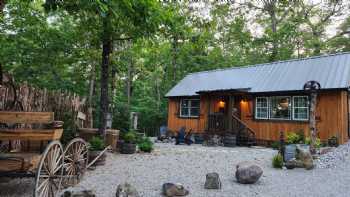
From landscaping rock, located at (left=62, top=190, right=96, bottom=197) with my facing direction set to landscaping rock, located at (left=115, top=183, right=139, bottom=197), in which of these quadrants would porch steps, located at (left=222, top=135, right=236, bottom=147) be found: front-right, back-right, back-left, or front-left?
front-left

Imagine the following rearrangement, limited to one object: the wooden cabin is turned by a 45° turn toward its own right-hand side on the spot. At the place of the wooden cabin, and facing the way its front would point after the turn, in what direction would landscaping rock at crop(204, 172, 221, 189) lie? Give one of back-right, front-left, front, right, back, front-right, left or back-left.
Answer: left

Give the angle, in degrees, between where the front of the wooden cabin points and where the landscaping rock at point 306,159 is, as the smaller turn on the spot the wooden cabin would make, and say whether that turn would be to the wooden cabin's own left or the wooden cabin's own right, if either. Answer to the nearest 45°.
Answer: approximately 45° to the wooden cabin's own left

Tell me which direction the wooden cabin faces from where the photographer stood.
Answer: facing the viewer and to the left of the viewer

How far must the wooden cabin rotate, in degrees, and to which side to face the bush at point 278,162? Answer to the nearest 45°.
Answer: approximately 45° to its left

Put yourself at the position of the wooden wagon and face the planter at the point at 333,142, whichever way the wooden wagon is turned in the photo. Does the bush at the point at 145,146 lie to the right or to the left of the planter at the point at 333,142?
left

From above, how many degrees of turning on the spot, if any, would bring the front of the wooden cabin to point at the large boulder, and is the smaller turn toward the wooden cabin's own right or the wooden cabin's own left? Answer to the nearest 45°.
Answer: approximately 45° to the wooden cabin's own left

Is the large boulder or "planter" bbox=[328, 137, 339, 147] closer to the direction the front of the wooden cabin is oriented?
the large boulder
